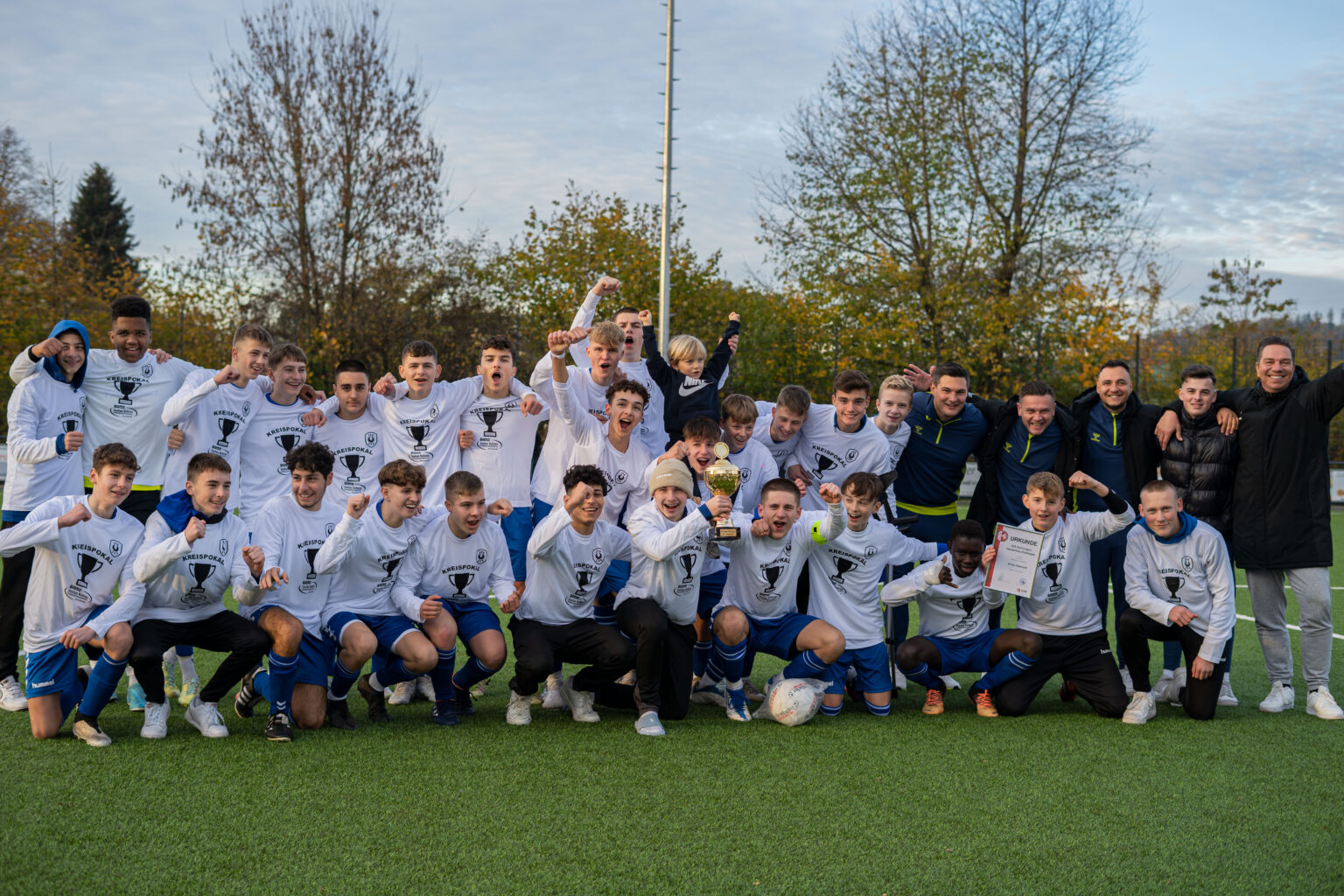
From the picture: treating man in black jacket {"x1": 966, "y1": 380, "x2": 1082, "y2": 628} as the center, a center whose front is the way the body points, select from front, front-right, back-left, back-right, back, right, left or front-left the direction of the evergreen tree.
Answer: back-right

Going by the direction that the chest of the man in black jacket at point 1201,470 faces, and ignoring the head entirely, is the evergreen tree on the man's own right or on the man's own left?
on the man's own right

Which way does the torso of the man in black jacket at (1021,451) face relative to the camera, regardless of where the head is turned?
toward the camera

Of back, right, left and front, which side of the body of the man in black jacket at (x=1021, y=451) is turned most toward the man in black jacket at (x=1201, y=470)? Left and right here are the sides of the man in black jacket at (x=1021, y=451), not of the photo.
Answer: left

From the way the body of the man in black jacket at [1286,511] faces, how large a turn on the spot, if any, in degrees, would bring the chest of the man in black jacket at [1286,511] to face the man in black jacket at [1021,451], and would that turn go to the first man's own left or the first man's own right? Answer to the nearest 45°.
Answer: approximately 90° to the first man's own right

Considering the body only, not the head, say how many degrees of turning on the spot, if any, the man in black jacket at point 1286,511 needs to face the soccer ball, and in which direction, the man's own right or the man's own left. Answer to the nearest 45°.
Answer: approximately 45° to the man's own right

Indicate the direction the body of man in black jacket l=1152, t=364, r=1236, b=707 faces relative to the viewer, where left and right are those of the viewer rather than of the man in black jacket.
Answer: facing the viewer

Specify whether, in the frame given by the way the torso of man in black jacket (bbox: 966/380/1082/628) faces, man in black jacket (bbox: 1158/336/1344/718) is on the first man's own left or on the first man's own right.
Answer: on the first man's own left
